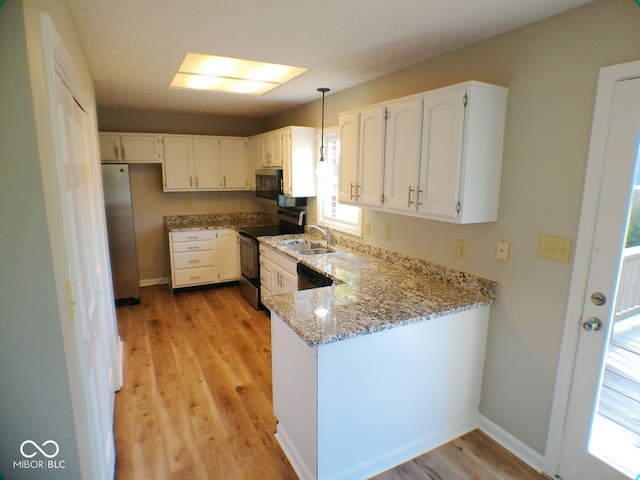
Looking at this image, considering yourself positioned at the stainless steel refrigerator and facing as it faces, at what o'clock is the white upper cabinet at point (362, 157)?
The white upper cabinet is roughly at 11 o'clock from the stainless steel refrigerator.

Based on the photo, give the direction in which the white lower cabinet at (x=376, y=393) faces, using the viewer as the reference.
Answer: facing away from the viewer and to the left of the viewer

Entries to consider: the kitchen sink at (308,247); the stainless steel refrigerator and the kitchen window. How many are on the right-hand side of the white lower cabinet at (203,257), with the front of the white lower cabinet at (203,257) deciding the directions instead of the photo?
1

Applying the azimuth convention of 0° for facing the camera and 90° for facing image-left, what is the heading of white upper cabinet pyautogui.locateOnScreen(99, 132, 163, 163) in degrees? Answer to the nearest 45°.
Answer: approximately 0°

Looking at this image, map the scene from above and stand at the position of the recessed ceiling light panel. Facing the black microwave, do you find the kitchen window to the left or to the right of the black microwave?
right

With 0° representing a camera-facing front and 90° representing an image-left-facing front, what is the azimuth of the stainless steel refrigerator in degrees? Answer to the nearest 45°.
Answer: approximately 0°

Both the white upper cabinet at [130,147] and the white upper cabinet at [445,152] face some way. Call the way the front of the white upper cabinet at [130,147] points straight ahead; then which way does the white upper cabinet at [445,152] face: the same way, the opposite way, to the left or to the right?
to the right
